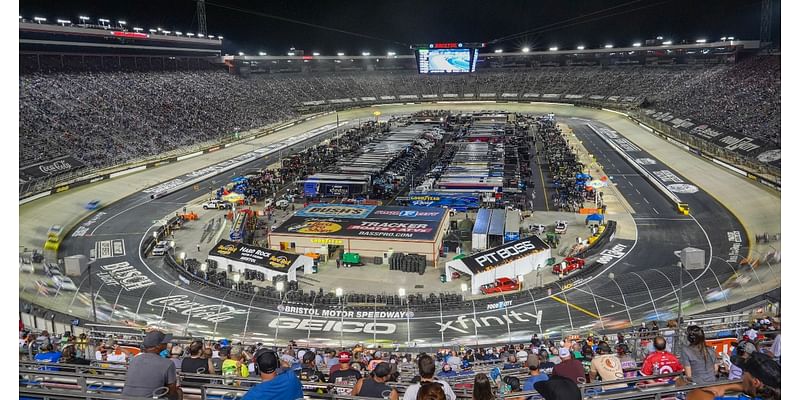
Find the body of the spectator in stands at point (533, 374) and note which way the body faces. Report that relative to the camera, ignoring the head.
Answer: away from the camera

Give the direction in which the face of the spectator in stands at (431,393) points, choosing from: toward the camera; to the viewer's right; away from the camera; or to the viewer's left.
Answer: away from the camera

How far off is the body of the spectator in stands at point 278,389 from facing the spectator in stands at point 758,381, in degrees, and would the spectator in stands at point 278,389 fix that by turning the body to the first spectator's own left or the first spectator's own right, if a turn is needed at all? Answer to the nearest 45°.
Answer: approximately 90° to the first spectator's own right

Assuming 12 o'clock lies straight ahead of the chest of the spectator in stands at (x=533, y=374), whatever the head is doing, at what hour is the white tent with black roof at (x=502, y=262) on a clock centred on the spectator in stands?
The white tent with black roof is roughly at 12 o'clock from the spectator in stands.

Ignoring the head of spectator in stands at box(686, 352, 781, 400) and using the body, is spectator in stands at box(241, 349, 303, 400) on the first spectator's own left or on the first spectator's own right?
on the first spectator's own left

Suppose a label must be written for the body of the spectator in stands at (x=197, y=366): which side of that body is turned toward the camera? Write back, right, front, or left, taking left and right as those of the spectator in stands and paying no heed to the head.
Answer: back

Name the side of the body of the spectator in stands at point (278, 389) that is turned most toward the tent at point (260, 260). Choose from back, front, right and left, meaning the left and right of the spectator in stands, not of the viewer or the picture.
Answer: front

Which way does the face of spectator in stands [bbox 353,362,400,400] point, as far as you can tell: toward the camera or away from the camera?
away from the camera

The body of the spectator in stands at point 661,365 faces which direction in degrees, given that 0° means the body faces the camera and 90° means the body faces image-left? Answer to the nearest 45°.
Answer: approximately 180°

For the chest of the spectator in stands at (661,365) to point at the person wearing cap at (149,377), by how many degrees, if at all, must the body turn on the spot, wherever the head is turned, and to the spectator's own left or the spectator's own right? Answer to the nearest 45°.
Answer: approximately 135° to the spectator's own left

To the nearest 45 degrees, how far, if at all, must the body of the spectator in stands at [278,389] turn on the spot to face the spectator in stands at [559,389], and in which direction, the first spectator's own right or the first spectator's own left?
approximately 90° to the first spectator's own right

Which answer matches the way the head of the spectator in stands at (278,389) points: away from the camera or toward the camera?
away from the camera

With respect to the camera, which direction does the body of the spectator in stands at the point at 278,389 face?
away from the camera

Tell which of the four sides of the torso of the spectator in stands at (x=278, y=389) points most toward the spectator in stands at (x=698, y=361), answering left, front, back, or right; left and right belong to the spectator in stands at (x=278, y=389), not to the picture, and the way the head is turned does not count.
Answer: right

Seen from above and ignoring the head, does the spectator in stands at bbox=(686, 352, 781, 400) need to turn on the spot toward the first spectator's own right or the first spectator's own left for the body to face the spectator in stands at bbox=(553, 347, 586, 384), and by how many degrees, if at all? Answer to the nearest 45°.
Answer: approximately 45° to the first spectator's own left
